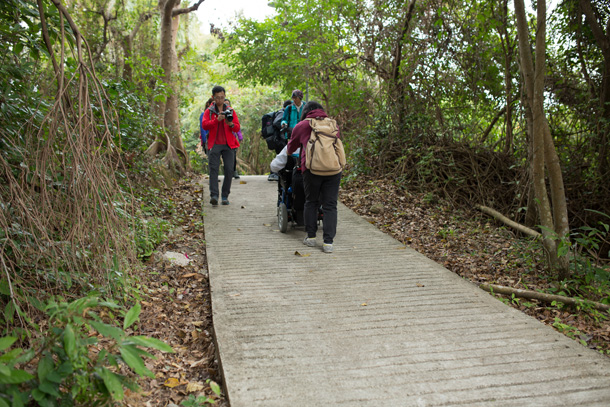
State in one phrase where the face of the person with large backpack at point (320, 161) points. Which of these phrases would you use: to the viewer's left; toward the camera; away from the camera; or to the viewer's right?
away from the camera

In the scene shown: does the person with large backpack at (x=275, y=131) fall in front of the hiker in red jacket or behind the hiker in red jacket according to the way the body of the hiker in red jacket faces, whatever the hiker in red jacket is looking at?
behind

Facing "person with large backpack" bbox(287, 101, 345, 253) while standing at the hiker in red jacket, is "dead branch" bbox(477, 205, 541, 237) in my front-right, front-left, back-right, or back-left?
front-left

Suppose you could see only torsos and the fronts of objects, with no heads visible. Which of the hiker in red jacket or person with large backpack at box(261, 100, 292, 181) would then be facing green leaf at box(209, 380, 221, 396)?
the hiker in red jacket

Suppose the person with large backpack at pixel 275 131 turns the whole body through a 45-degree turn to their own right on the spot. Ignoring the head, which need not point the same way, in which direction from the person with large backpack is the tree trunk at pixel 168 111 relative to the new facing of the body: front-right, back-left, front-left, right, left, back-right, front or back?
back-left

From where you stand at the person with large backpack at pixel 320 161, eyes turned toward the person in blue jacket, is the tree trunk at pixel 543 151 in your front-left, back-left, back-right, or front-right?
back-right

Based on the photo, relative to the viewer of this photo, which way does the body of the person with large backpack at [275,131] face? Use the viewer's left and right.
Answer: facing away from the viewer and to the right of the viewer

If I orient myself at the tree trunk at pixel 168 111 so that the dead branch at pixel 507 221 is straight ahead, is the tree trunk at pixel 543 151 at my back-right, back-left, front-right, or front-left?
front-right

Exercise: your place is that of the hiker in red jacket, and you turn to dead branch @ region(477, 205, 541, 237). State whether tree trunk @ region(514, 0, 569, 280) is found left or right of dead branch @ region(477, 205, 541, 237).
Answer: right

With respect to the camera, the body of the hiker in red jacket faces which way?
toward the camera

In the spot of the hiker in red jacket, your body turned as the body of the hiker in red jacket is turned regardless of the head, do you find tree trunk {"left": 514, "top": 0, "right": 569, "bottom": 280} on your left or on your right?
on your left

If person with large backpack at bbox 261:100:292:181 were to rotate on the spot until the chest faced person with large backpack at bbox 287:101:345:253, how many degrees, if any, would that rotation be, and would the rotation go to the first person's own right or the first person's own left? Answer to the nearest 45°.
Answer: approximately 135° to the first person's own right

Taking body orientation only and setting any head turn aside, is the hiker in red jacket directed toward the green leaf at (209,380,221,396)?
yes

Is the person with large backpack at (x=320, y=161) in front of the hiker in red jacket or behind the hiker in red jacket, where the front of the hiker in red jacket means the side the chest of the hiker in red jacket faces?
in front

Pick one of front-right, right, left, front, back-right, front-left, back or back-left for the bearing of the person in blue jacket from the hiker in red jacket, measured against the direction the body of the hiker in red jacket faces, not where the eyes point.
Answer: back-left

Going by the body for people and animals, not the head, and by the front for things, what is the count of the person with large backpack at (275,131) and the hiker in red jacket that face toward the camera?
1
